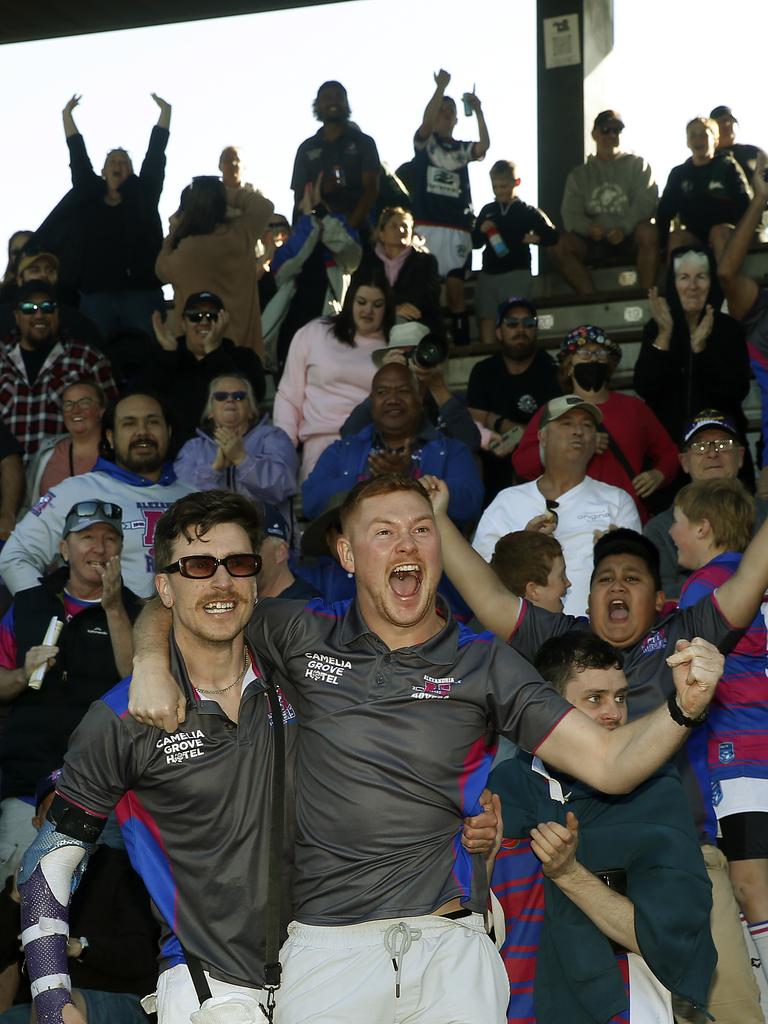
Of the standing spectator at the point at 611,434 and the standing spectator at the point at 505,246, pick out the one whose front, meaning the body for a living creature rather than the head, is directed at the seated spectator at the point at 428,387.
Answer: the standing spectator at the point at 505,246

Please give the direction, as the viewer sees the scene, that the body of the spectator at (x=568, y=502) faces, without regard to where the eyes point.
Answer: toward the camera

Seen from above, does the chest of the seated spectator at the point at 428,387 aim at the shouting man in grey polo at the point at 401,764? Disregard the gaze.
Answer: yes

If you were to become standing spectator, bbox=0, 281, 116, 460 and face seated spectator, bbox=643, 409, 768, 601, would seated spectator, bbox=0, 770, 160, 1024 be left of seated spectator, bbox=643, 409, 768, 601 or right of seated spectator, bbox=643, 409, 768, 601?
right

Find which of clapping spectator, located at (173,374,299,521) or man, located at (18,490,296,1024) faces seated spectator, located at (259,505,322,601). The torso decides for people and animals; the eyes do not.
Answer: the clapping spectator

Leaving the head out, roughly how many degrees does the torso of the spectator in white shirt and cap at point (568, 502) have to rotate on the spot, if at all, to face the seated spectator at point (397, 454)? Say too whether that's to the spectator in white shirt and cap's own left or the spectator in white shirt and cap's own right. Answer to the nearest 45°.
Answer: approximately 135° to the spectator in white shirt and cap's own right

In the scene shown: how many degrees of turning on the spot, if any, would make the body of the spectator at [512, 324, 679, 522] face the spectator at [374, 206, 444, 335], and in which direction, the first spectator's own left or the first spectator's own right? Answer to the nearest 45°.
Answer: approximately 135° to the first spectator's own right

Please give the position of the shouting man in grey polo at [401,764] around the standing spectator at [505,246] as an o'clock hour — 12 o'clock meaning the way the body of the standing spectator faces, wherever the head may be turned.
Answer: The shouting man in grey polo is roughly at 12 o'clock from the standing spectator.

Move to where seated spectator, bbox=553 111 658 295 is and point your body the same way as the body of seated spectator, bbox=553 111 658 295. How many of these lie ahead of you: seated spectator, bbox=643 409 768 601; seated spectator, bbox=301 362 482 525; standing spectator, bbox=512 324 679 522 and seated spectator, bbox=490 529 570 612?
4

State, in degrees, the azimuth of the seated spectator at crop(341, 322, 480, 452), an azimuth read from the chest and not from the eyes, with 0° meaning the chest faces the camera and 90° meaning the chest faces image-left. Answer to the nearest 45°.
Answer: approximately 0°
